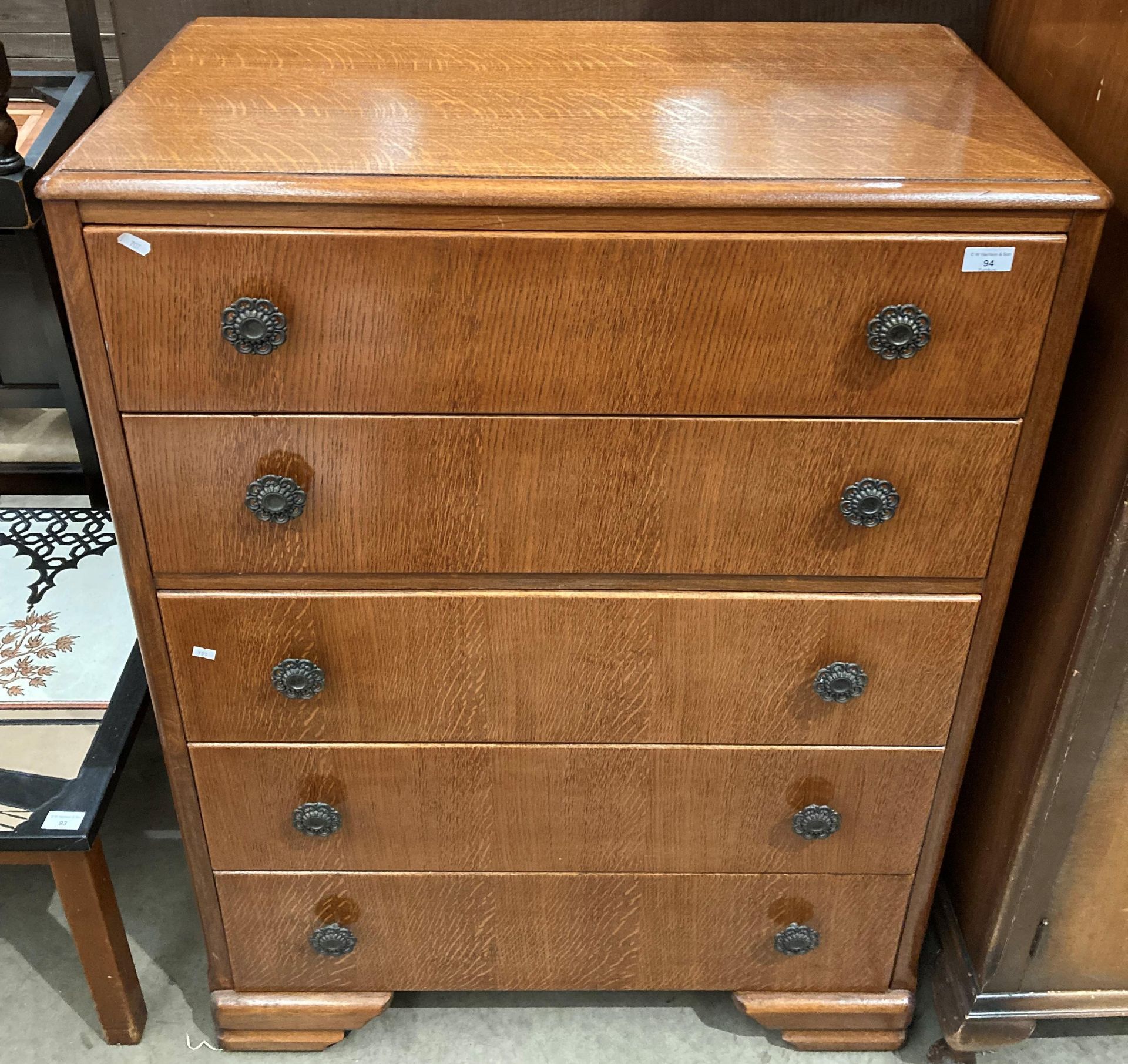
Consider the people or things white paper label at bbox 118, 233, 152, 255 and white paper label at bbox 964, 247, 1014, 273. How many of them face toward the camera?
2

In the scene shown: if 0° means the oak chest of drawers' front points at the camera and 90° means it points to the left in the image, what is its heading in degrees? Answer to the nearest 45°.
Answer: approximately 0°

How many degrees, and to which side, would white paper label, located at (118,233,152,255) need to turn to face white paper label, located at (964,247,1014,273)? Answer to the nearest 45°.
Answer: approximately 90° to its left
